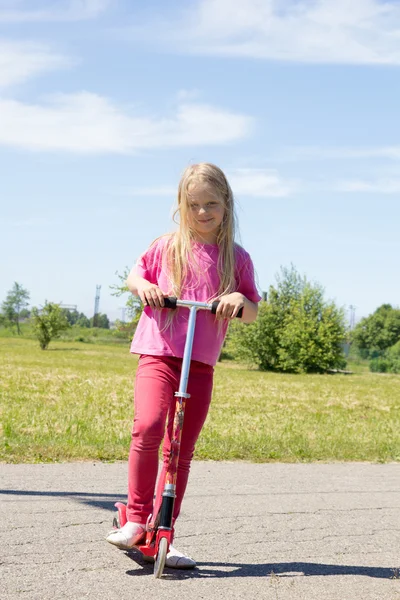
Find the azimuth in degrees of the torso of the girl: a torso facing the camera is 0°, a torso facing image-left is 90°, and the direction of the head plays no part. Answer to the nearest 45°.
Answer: approximately 0°

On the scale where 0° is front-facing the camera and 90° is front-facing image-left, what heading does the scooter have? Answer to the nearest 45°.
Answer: approximately 315°
